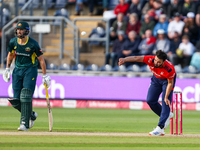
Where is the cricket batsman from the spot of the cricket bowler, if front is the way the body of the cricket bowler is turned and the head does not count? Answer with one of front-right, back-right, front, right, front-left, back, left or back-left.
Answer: front-right

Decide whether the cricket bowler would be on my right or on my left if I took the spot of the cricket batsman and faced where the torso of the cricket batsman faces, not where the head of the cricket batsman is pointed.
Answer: on my left

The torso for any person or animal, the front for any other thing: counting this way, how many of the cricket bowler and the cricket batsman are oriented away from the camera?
0

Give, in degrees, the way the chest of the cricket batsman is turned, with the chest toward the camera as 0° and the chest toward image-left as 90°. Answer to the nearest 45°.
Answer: approximately 45°
